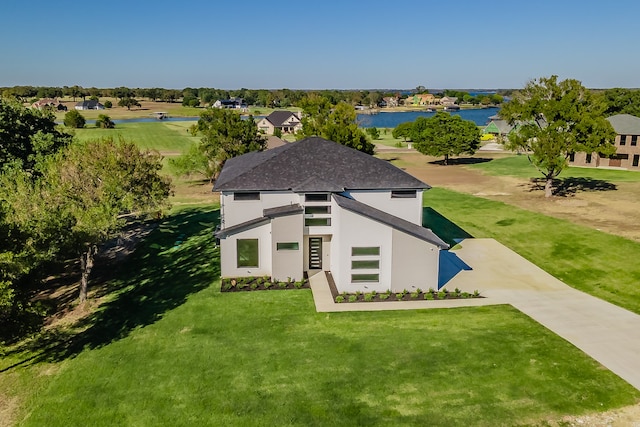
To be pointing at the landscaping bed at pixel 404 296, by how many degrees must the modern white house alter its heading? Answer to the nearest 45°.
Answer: approximately 45° to its left

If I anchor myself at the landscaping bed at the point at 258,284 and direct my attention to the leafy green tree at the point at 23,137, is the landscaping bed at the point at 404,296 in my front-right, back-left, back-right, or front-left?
back-right

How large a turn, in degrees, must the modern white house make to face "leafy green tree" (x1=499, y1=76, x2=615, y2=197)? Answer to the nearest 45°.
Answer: approximately 135° to its left

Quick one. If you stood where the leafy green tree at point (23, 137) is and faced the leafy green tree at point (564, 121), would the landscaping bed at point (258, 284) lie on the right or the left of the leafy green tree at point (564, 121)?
right

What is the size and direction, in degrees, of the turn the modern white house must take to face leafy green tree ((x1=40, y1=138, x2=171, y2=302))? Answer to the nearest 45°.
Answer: approximately 90° to its right

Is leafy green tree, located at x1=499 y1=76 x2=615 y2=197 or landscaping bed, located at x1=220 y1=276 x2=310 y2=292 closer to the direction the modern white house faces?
the landscaping bed

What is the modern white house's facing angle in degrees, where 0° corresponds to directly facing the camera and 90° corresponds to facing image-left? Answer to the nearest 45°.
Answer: approximately 0°
